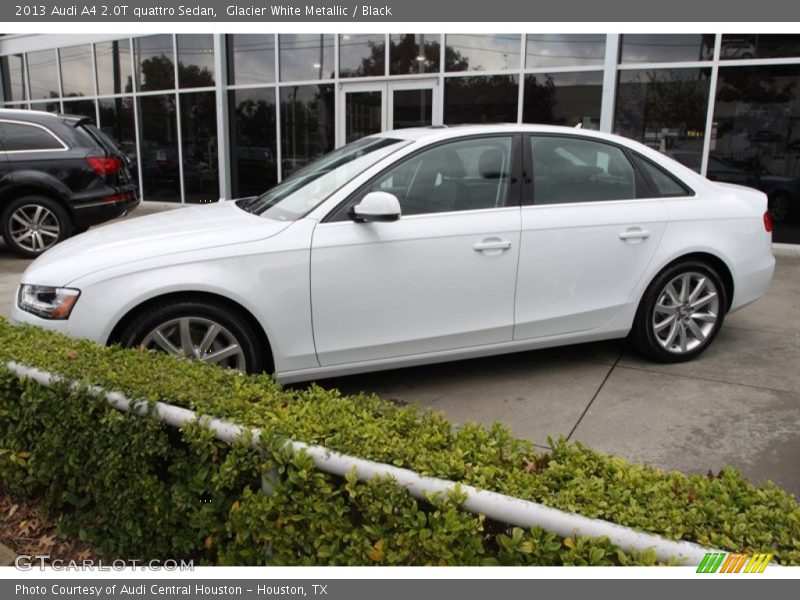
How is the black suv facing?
to the viewer's left

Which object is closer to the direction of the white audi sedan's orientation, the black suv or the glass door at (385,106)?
the black suv

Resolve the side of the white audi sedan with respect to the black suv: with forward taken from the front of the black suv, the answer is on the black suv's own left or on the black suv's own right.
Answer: on the black suv's own left

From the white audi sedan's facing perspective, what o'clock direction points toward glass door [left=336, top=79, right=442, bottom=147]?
The glass door is roughly at 3 o'clock from the white audi sedan.

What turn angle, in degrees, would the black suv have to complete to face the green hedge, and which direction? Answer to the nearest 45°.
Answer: approximately 90° to its left

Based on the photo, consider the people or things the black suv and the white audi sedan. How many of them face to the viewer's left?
2

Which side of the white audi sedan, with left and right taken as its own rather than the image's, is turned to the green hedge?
left

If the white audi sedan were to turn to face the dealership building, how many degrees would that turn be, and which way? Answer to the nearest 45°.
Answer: approximately 90° to its right

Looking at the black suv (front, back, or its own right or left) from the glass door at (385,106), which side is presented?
back

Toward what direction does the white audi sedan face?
to the viewer's left
